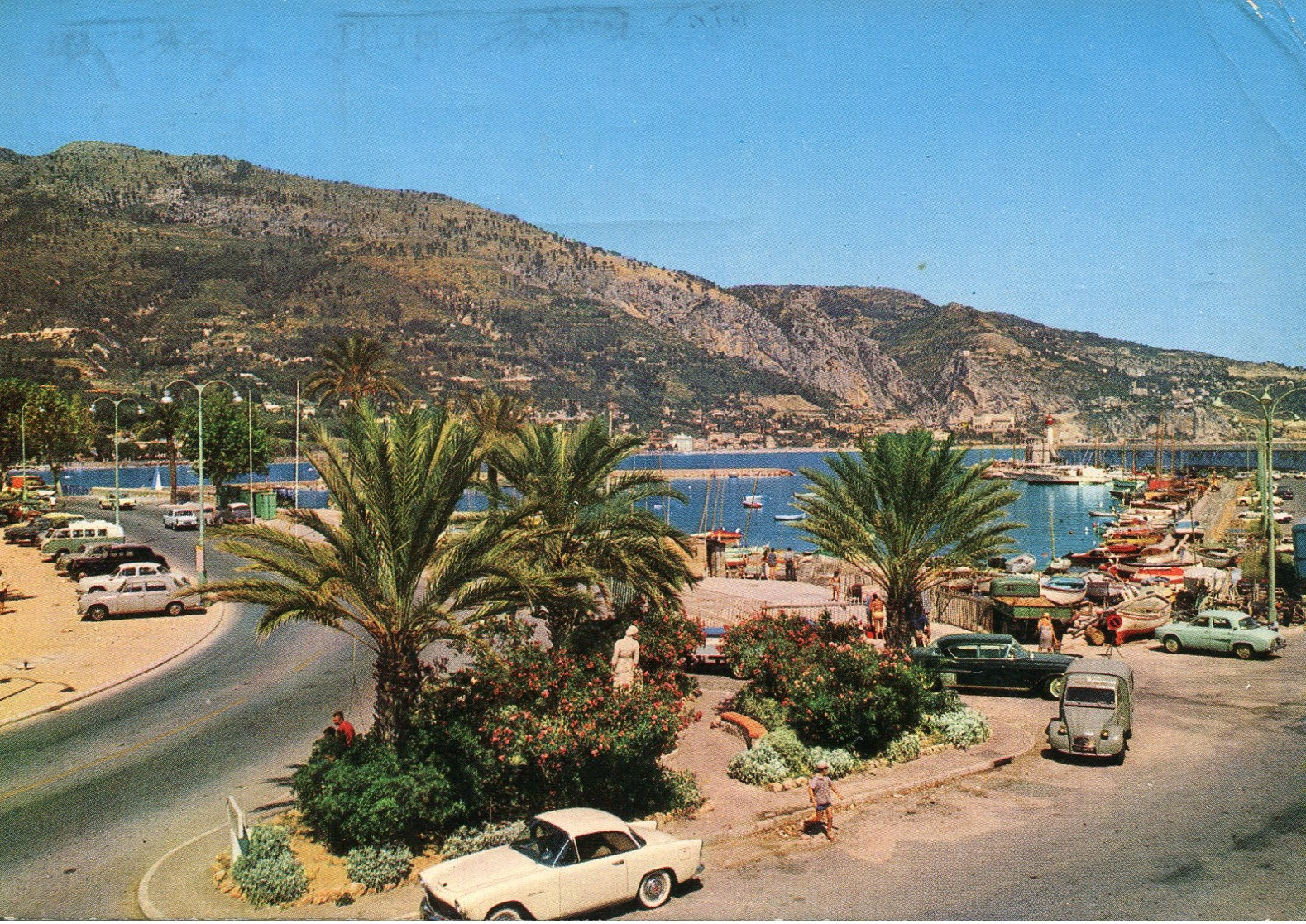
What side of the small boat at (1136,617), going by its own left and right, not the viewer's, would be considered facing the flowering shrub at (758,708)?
front

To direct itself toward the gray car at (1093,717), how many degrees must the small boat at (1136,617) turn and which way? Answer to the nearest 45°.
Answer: approximately 45° to its left

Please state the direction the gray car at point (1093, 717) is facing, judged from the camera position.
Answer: facing the viewer

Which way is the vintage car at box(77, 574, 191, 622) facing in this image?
to the viewer's left

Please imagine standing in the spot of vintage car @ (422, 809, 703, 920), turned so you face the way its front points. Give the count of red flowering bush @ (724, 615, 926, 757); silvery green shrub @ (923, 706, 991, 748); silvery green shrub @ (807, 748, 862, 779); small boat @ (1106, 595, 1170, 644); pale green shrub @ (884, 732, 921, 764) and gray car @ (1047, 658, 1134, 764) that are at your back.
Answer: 6

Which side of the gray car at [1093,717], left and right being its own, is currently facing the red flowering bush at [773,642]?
right

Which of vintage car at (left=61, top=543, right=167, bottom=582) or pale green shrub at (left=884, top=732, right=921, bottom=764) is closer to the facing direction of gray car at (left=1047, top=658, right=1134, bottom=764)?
the pale green shrub

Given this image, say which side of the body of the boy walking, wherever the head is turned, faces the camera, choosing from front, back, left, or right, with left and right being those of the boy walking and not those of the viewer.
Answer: front

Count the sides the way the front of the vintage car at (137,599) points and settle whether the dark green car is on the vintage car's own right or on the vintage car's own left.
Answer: on the vintage car's own left

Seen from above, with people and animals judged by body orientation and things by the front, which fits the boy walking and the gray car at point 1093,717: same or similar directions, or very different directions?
same or similar directions

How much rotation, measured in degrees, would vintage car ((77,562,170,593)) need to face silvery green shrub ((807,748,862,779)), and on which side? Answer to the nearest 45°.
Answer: approximately 135° to its left

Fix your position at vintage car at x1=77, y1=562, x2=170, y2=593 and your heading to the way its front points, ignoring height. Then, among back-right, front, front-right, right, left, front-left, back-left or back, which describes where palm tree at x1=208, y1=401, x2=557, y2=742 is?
left
